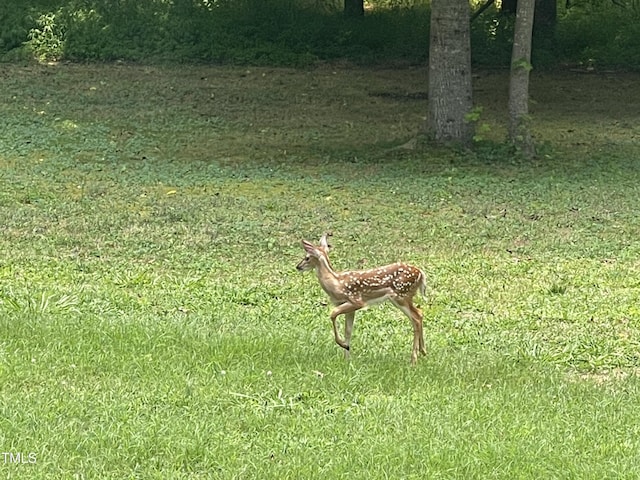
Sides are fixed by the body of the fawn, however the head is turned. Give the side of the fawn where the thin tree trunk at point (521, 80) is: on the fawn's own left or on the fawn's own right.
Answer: on the fawn's own right

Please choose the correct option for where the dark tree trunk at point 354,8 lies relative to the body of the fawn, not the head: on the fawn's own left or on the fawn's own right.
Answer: on the fawn's own right

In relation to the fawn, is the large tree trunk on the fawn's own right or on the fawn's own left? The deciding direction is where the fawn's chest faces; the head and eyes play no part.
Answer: on the fawn's own right

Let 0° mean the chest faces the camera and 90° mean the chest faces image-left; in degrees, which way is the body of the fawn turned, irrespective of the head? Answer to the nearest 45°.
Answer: approximately 90°
